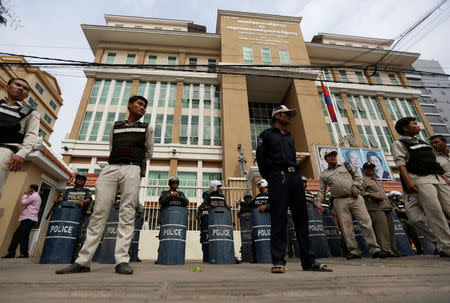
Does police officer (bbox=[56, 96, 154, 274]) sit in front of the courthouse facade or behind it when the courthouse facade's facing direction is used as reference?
in front

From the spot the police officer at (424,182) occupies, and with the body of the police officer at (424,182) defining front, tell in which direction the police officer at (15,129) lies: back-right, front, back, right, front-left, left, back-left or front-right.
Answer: right

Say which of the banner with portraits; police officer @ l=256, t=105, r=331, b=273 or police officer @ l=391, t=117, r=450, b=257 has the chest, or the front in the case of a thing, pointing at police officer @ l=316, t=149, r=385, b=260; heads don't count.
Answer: the banner with portraits

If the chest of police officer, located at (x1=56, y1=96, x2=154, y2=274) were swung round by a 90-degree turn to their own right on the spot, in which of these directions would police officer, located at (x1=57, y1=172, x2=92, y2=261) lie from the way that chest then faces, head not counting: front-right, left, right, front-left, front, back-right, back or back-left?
right

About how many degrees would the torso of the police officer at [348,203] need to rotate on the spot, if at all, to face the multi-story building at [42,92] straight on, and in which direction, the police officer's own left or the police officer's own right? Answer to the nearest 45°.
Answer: approximately 90° to the police officer's own right

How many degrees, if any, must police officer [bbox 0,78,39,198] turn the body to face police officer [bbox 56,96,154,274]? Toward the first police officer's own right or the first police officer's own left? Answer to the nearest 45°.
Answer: approximately 45° to the first police officer's own left

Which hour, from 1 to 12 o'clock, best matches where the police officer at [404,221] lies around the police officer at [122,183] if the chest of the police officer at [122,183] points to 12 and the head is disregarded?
the police officer at [404,221] is roughly at 9 o'clock from the police officer at [122,183].

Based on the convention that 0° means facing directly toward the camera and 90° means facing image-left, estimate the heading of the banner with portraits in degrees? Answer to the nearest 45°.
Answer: approximately 0°

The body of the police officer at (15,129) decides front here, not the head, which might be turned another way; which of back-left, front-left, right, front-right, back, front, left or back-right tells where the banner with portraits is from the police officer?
left

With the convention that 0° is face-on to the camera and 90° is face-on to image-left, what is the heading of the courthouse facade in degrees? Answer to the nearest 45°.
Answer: approximately 0°

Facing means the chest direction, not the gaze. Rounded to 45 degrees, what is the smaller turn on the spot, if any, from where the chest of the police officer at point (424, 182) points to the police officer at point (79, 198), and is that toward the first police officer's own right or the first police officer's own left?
approximately 90° to the first police officer's own right
